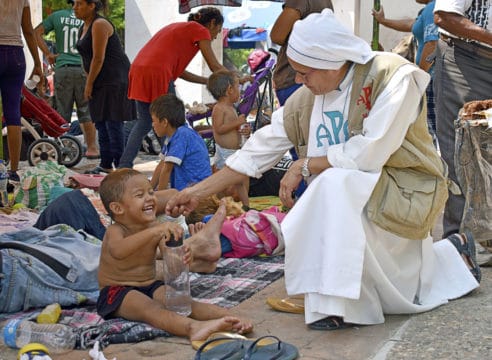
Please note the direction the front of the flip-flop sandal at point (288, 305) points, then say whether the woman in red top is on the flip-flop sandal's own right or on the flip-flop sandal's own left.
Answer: on the flip-flop sandal's own right

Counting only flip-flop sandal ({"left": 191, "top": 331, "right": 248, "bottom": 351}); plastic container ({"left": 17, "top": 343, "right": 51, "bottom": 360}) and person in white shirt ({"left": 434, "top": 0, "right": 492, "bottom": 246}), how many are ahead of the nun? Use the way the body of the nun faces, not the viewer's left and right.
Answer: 2

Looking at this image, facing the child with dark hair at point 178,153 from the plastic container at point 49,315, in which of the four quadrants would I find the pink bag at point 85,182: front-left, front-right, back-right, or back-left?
front-left

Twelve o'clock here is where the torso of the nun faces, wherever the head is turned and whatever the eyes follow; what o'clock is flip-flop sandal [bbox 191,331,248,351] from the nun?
The flip-flop sandal is roughly at 12 o'clock from the nun.

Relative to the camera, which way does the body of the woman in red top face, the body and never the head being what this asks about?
to the viewer's right

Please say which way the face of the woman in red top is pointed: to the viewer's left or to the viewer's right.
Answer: to the viewer's right

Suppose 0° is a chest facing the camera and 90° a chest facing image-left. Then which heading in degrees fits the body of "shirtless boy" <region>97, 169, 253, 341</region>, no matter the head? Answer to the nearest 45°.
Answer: approximately 315°

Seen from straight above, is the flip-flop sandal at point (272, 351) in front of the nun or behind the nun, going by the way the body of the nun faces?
in front

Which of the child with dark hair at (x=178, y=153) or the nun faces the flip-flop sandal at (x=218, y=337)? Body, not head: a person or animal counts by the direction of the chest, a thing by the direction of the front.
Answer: the nun

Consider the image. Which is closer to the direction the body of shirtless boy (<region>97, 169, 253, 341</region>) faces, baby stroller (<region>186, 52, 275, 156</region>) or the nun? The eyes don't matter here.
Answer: the nun
